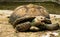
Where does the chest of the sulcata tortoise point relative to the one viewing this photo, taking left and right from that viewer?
facing the viewer and to the right of the viewer
